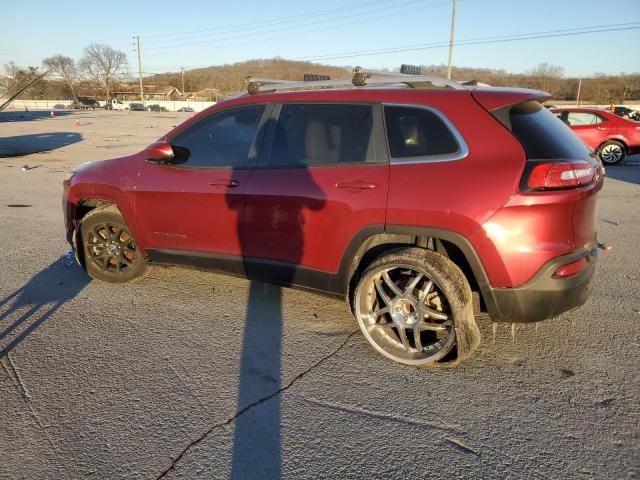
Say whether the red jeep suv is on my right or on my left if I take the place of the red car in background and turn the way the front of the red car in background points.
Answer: on my left

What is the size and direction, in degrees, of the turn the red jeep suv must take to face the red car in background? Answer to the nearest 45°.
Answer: approximately 90° to its right

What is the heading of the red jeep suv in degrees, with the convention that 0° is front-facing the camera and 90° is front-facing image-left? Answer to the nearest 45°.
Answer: approximately 135°
